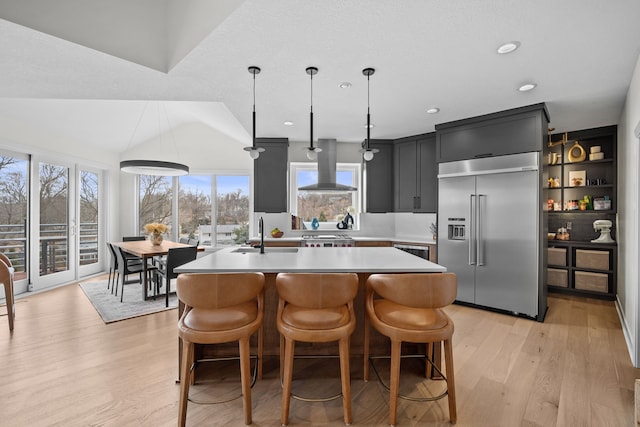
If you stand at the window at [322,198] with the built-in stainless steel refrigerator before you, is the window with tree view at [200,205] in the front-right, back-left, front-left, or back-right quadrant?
back-right

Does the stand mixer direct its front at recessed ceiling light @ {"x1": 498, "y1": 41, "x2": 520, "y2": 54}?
no

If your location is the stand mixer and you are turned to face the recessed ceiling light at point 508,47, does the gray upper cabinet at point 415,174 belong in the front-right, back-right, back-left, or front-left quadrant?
front-right

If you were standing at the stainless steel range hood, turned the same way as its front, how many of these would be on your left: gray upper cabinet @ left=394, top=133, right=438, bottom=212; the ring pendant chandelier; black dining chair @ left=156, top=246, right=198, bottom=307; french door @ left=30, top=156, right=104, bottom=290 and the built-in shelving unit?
2

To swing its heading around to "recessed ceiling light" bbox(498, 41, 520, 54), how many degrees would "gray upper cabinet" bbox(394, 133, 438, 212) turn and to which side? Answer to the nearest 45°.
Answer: approximately 45° to its left

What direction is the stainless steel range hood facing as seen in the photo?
toward the camera

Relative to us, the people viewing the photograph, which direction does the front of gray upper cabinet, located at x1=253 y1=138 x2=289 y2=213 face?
facing the viewer

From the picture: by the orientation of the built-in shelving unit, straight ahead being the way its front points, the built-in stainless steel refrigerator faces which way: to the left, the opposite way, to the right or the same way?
the same way

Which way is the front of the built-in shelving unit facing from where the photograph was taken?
facing the viewer and to the left of the viewer

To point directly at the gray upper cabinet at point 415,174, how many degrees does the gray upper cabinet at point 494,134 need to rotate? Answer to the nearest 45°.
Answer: approximately 90° to its right

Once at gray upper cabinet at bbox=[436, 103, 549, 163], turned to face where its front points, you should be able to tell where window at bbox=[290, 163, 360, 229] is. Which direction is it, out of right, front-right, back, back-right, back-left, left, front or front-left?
front-right
